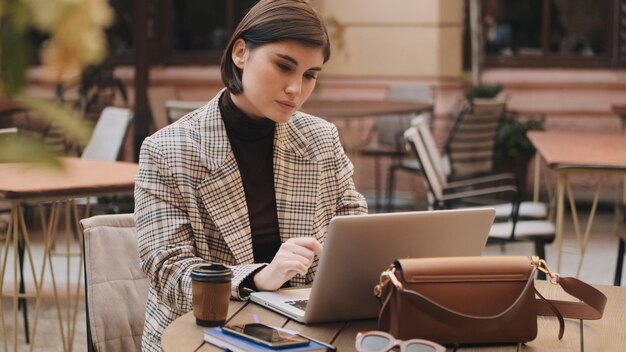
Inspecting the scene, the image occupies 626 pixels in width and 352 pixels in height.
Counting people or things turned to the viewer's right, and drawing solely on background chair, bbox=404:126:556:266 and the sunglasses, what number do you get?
1

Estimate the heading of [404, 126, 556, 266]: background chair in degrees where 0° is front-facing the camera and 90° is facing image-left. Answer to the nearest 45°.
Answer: approximately 270°

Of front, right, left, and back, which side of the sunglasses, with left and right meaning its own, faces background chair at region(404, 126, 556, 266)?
back

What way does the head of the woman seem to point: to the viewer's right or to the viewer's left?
to the viewer's right

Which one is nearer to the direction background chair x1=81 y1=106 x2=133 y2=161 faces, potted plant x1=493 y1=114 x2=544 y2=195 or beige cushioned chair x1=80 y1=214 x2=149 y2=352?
the beige cushioned chair
